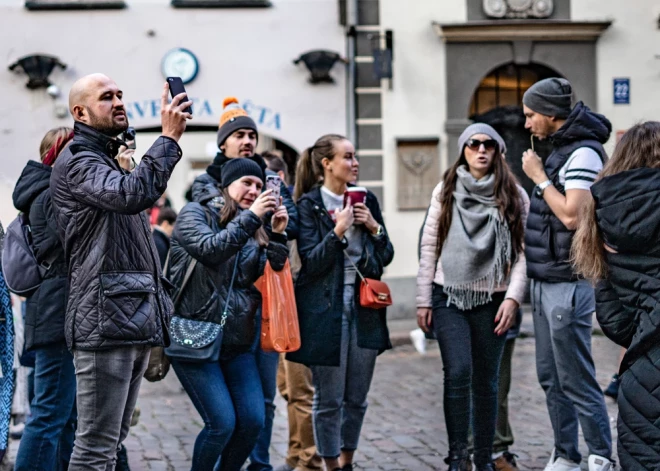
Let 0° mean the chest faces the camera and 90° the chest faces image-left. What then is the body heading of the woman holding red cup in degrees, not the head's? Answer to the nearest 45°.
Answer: approximately 315°

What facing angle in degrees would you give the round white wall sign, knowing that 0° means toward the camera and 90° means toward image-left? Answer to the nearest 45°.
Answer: approximately 0°

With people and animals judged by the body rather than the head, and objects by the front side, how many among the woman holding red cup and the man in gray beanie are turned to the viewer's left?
1

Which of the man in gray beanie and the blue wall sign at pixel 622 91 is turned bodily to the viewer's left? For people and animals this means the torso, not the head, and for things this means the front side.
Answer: the man in gray beanie

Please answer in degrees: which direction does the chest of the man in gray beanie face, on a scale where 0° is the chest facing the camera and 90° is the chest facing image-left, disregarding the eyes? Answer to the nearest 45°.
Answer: approximately 90°

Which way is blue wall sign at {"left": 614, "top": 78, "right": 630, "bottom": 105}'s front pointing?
toward the camera

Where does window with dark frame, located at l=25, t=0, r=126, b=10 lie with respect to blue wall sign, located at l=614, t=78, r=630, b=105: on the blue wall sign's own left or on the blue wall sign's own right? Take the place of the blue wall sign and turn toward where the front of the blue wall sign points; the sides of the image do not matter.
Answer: on the blue wall sign's own right

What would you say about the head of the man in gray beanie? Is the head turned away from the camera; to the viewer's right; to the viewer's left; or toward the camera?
to the viewer's left

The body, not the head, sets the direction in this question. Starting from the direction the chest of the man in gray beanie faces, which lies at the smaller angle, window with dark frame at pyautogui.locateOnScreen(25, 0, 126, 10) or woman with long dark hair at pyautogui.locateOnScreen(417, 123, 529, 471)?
the woman with long dark hair

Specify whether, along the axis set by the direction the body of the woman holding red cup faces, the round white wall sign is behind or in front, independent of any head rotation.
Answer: behind

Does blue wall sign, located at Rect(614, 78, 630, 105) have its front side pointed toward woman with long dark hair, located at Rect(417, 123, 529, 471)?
yes

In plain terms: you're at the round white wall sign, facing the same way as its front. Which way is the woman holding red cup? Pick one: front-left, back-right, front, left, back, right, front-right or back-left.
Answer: front
